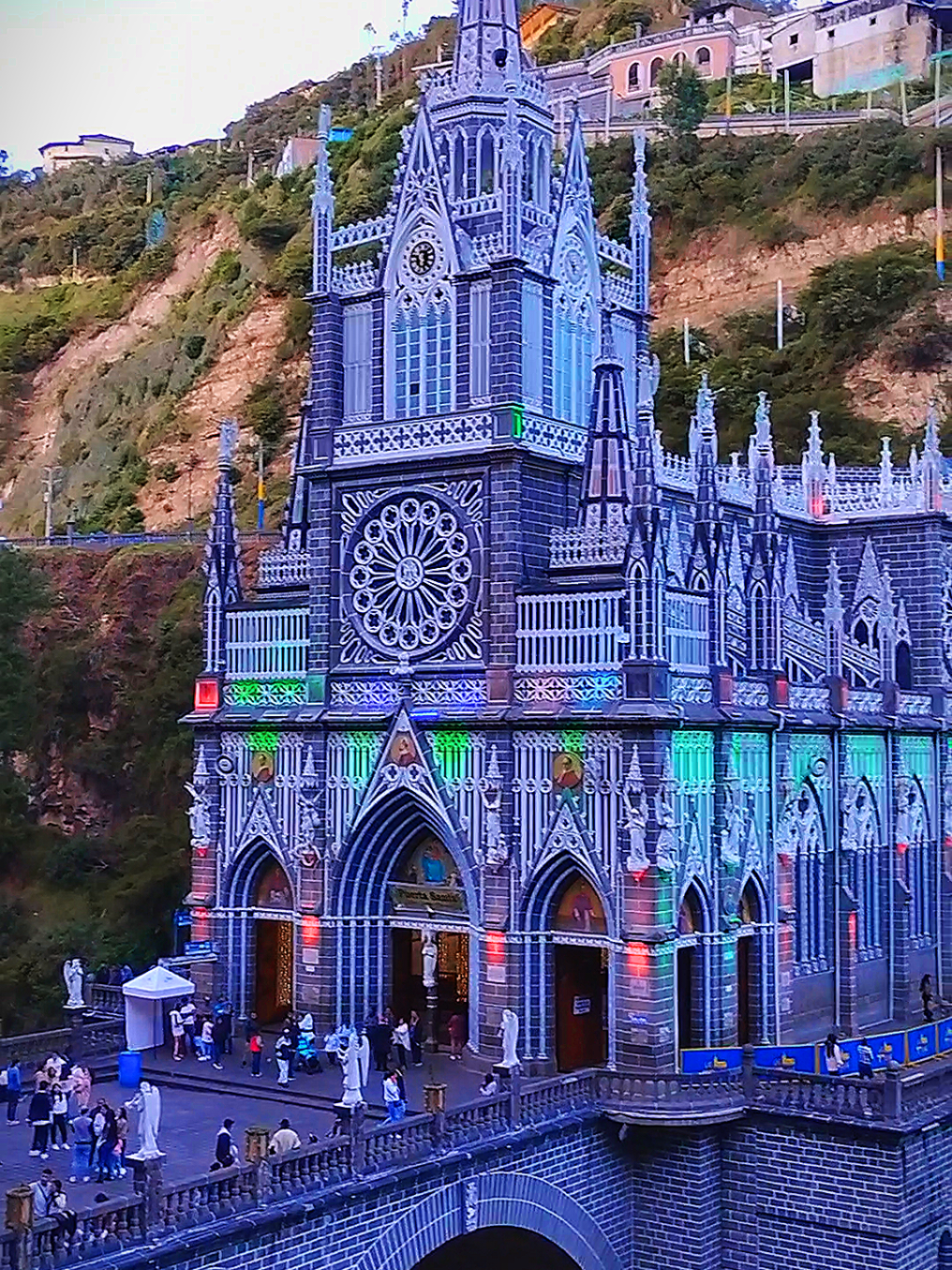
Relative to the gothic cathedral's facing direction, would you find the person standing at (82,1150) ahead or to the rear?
ahead

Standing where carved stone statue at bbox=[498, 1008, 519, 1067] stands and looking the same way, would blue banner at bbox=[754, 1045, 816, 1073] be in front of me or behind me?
behind

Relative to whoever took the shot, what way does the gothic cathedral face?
facing the viewer and to the left of the viewer

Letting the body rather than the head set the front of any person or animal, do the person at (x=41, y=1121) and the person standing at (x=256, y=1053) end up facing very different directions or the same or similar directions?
same or similar directions

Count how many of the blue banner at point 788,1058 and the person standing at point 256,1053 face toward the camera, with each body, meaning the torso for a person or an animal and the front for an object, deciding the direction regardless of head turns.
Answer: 1

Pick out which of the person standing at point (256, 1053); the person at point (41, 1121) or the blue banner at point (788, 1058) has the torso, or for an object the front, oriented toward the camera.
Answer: the blue banner

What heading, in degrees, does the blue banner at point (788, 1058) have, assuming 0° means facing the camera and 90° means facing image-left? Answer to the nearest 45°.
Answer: approximately 0°

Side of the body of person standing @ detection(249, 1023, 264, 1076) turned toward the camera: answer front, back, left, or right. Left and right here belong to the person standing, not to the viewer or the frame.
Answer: back

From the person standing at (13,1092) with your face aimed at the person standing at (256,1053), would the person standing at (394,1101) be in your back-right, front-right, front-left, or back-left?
front-right

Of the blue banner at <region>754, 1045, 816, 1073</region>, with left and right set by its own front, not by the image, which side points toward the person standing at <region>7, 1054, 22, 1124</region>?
right

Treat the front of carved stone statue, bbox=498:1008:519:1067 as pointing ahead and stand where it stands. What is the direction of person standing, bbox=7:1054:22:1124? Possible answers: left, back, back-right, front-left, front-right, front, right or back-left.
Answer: front-right

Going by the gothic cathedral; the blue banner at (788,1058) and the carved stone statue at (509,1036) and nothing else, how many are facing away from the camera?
0

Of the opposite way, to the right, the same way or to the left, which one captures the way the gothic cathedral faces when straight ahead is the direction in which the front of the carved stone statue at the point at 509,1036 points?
the same way

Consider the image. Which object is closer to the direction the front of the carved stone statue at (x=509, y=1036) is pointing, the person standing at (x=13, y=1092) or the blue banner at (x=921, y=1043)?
the person standing
